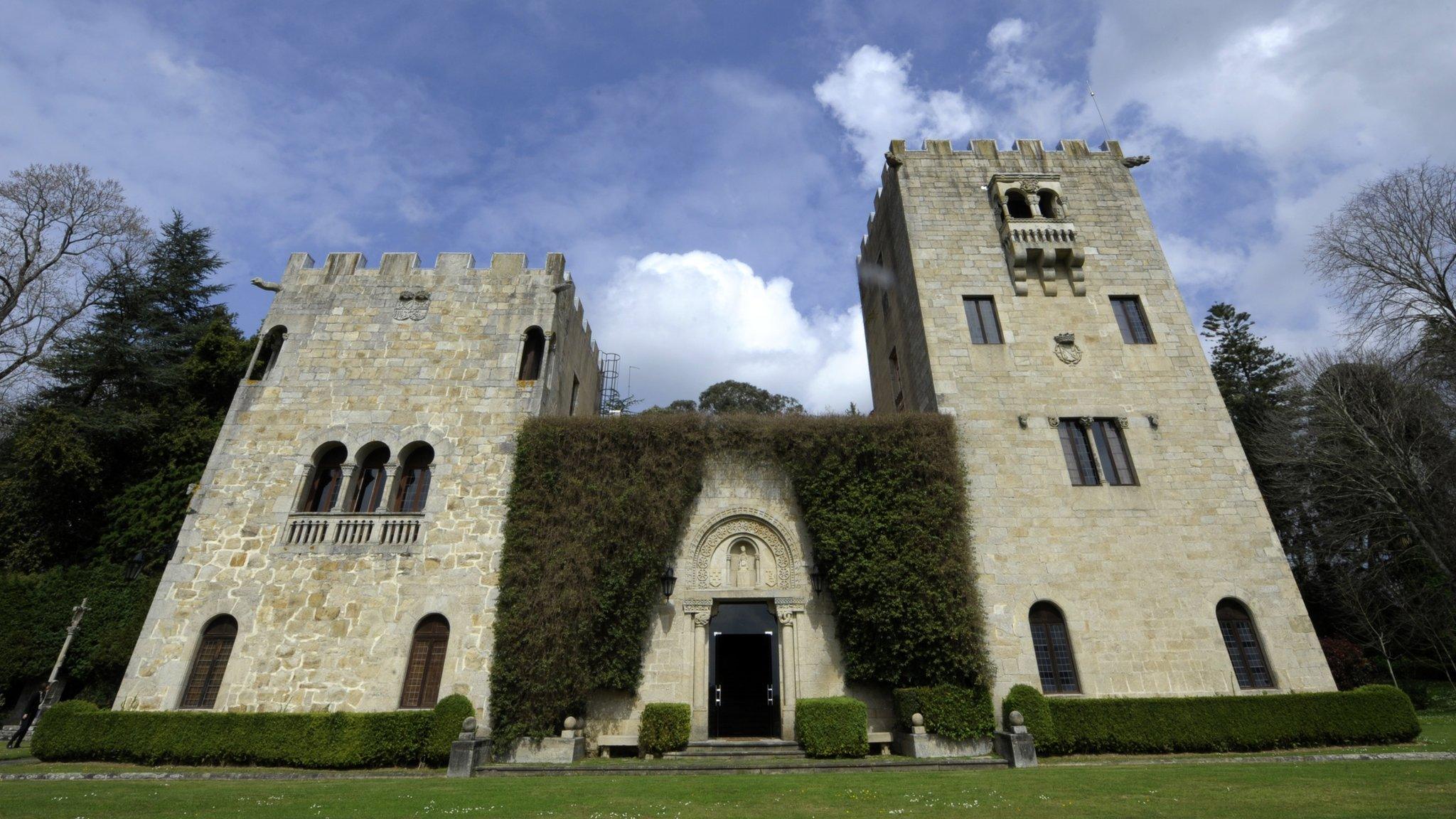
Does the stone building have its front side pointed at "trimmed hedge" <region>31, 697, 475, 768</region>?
no

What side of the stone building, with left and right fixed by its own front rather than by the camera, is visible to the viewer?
front

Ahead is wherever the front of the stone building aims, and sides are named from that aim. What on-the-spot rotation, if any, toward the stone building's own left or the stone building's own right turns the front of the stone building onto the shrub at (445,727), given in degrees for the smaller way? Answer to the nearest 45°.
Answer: approximately 90° to the stone building's own right

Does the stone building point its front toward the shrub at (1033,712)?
no

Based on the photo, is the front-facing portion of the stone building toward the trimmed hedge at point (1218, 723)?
no
